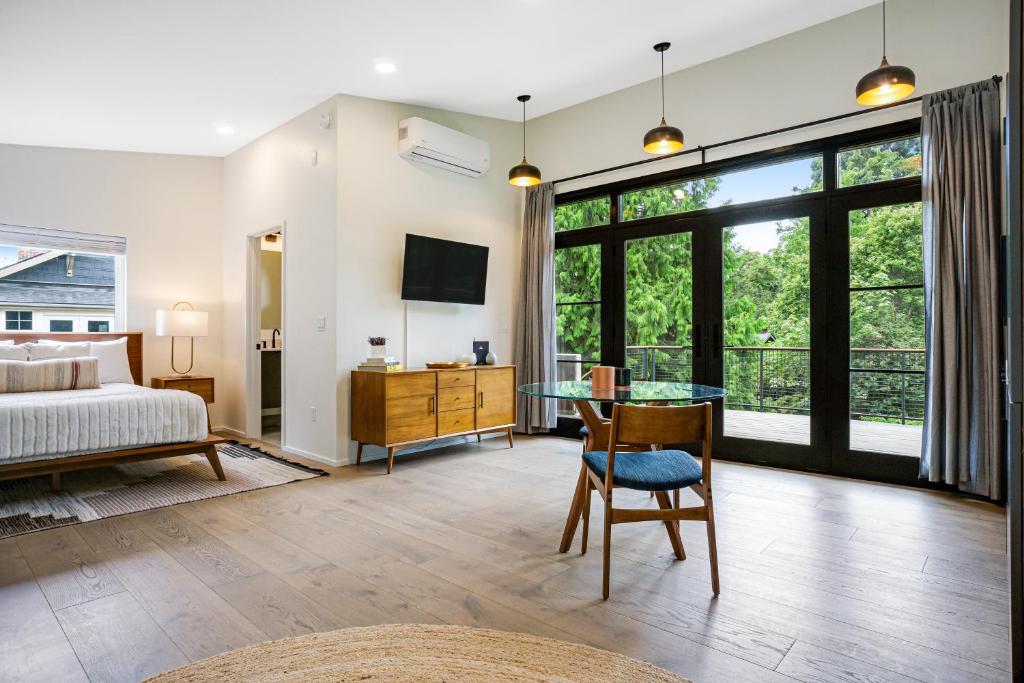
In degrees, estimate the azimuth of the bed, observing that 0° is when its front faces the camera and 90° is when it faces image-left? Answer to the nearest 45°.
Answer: approximately 315°

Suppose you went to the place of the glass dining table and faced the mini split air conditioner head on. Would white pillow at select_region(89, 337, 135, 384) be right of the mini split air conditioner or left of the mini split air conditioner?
left

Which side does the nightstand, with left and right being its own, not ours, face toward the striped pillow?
right

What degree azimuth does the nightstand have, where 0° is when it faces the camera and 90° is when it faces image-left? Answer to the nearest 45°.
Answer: approximately 315°

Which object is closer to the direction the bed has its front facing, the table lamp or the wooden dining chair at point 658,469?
the wooden dining chair

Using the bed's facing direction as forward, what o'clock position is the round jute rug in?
The round jute rug is roughly at 1 o'clock from the bed.

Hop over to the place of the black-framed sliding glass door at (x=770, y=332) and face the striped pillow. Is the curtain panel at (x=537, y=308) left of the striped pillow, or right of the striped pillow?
right

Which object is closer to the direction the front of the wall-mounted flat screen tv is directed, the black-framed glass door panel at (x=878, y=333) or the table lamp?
the black-framed glass door panel

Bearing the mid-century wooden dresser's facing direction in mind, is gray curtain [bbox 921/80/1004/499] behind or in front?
in front

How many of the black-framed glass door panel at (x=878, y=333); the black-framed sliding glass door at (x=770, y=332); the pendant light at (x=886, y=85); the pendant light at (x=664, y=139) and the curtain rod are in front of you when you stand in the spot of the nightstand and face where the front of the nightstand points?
5
